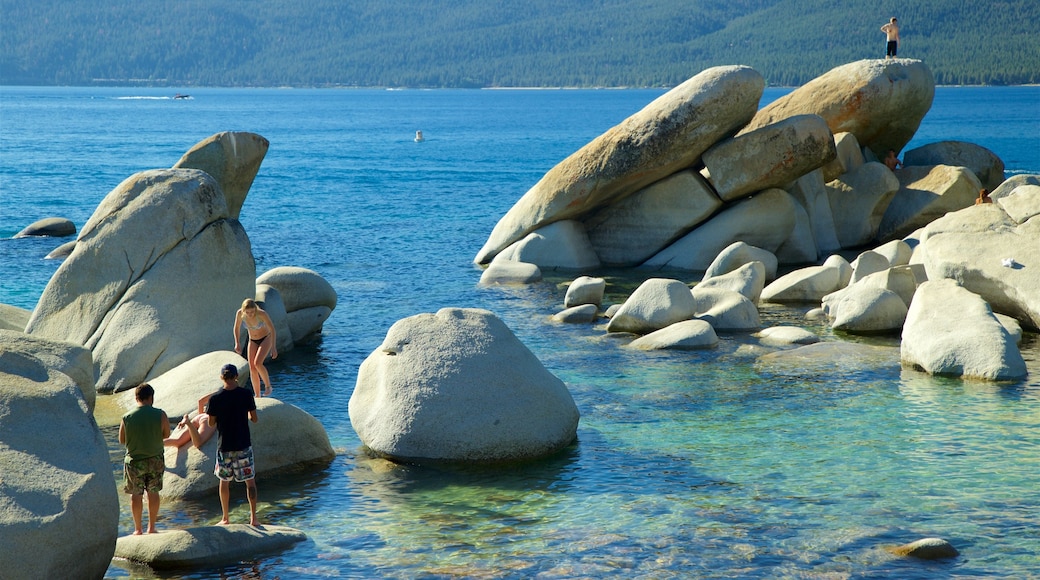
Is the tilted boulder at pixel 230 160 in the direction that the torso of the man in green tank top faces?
yes

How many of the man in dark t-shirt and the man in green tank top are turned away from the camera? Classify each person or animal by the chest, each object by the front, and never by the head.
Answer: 2

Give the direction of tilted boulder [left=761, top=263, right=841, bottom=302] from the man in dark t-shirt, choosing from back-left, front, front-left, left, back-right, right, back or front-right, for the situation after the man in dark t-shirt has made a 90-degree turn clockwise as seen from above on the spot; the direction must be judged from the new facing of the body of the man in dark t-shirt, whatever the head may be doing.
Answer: front-left

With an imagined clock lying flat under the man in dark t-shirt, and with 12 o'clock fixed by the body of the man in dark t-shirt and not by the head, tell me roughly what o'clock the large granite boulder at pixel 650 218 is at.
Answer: The large granite boulder is roughly at 1 o'clock from the man in dark t-shirt.

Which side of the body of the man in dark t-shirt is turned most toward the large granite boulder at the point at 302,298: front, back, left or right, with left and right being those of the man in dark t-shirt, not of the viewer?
front

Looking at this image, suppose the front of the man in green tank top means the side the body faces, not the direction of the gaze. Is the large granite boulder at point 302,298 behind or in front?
in front

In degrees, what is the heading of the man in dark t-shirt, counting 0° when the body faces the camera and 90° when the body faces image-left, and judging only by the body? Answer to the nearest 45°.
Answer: approximately 180°

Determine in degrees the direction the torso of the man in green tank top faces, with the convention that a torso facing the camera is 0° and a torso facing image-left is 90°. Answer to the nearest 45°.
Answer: approximately 180°

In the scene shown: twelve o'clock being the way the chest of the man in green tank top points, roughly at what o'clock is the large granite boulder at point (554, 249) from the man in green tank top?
The large granite boulder is roughly at 1 o'clock from the man in green tank top.

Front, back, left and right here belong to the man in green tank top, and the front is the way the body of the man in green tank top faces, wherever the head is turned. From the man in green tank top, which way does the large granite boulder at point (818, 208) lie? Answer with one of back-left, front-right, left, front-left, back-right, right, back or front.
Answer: front-right

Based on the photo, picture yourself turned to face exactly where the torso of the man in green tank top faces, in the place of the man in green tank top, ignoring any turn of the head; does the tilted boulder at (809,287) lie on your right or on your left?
on your right

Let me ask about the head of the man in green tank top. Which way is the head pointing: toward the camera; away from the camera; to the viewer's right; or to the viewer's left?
away from the camera

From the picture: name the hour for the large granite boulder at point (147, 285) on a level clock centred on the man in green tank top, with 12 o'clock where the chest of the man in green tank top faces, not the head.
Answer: The large granite boulder is roughly at 12 o'clock from the man in green tank top.

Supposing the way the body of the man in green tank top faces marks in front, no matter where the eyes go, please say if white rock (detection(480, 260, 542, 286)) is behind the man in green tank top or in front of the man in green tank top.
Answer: in front
